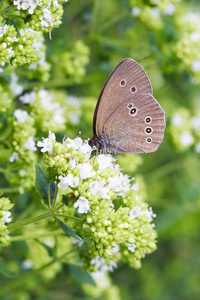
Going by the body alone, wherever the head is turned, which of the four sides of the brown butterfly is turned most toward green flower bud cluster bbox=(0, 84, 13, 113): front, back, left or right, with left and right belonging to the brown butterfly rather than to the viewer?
front

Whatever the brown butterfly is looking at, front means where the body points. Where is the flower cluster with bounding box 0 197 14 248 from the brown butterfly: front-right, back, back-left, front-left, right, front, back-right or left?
front-left

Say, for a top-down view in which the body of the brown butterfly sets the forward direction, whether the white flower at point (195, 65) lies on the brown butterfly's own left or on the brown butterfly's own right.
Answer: on the brown butterfly's own right

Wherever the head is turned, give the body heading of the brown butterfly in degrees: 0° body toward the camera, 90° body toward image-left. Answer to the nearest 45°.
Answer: approximately 90°

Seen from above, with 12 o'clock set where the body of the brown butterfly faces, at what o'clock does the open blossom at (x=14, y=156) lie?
The open blossom is roughly at 12 o'clock from the brown butterfly.

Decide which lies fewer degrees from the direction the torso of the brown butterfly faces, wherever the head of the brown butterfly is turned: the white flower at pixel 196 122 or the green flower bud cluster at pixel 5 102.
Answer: the green flower bud cluster

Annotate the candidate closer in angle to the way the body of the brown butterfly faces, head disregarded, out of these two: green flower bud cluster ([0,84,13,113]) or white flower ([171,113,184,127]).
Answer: the green flower bud cluster

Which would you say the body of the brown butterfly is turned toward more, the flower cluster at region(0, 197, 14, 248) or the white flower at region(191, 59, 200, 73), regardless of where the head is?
the flower cluster
